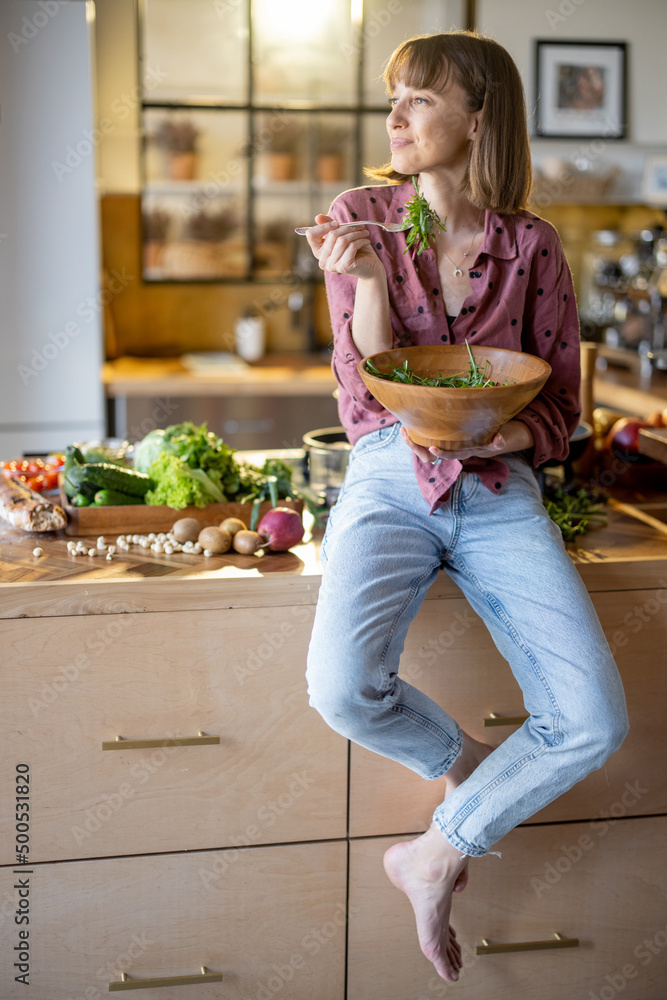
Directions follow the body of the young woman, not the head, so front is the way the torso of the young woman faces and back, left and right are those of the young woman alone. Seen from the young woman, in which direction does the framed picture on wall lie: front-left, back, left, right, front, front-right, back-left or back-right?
back

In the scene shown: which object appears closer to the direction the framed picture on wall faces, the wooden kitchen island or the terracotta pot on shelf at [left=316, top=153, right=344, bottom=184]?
the wooden kitchen island

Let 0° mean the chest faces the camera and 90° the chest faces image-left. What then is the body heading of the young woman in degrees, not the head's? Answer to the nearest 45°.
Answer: approximately 0°

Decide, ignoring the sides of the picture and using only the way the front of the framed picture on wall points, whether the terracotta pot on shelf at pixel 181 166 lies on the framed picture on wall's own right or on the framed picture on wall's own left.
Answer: on the framed picture on wall's own right

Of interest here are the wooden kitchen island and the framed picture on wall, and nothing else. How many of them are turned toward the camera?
2

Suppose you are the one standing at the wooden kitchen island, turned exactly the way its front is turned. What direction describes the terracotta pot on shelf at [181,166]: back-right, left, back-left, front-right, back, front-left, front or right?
back
